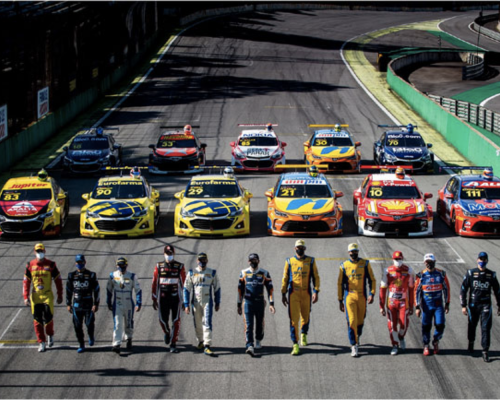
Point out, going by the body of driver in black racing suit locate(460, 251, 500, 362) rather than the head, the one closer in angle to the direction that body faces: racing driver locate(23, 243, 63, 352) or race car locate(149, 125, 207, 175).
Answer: the racing driver

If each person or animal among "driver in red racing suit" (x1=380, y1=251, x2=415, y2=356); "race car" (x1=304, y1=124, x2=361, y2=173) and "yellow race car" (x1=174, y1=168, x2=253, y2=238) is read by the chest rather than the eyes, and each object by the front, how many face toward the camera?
3

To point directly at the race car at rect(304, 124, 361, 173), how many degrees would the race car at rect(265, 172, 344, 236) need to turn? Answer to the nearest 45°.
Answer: approximately 180°

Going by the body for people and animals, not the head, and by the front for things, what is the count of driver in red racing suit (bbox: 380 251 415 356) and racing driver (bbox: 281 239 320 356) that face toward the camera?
2

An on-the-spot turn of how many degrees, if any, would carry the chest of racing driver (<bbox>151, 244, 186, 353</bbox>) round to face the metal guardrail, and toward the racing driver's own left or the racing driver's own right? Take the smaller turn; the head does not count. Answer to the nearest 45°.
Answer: approximately 135° to the racing driver's own left

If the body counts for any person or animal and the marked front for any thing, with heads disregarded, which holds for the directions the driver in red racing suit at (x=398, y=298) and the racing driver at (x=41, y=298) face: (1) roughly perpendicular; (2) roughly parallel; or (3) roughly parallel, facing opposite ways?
roughly parallel

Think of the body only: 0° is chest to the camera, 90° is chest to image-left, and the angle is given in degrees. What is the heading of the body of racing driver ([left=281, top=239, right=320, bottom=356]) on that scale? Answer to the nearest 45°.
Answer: approximately 0°

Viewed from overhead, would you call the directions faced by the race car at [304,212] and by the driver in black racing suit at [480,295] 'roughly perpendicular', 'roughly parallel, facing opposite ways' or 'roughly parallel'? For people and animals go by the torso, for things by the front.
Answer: roughly parallel

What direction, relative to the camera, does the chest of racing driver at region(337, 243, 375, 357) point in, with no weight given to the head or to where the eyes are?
toward the camera

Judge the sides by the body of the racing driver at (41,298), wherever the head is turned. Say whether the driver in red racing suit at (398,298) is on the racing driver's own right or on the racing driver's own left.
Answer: on the racing driver's own left

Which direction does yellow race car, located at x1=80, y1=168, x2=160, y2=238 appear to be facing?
toward the camera

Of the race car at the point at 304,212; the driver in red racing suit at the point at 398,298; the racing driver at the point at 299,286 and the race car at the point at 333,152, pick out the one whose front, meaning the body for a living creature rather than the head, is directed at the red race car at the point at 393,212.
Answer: the race car at the point at 333,152

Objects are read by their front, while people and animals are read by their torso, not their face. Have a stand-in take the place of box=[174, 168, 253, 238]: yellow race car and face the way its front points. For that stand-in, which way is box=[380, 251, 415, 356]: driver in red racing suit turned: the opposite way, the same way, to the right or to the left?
the same way

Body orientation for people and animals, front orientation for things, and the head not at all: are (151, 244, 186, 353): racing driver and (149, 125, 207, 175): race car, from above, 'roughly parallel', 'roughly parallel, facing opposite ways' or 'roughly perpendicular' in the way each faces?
roughly parallel

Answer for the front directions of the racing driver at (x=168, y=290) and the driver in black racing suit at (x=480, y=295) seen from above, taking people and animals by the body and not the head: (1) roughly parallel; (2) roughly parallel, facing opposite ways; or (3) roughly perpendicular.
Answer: roughly parallel

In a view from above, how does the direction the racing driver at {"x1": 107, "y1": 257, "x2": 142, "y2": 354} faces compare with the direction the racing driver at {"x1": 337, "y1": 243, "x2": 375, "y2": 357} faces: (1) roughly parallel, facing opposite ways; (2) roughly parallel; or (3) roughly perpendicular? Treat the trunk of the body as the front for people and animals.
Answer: roughly parallel

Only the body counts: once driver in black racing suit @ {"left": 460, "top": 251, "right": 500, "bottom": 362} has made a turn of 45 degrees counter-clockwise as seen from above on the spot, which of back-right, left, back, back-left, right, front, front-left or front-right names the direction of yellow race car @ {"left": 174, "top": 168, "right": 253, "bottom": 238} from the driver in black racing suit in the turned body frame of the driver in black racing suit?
back

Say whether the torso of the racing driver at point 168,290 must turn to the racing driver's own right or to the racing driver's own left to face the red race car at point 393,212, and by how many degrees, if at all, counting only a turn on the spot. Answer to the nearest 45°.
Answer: approximately 135° to the racing driver's own left

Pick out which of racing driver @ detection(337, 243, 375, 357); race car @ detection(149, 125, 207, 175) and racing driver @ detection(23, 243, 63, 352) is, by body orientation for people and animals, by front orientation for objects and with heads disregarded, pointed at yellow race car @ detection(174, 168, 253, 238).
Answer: the race car

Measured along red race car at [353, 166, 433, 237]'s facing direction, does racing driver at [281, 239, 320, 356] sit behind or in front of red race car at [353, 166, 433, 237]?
in front

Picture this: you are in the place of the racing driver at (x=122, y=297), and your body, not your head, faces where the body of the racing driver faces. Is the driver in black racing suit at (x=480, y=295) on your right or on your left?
on your left
